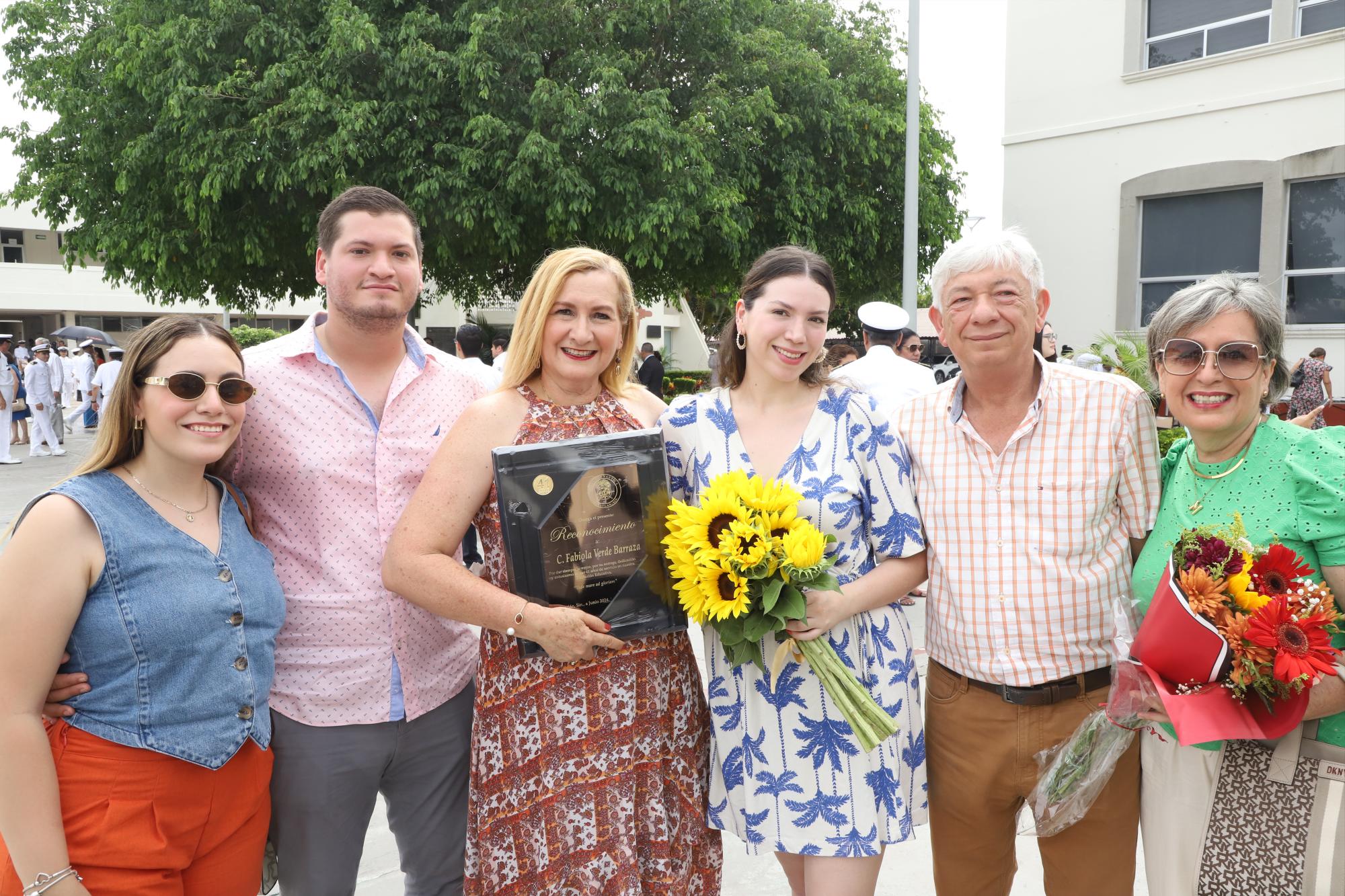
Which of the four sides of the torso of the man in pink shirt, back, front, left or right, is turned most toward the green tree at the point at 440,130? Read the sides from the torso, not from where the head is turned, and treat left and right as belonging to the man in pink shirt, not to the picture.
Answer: back

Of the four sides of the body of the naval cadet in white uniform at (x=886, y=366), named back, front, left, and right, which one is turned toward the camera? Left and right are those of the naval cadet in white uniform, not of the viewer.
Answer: back

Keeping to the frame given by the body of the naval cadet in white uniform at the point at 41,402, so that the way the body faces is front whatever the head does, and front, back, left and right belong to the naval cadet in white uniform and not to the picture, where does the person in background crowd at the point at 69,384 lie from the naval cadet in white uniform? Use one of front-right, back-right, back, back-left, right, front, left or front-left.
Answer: back-left

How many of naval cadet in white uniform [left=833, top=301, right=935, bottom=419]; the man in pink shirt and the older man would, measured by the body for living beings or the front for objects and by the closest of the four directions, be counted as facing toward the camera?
2

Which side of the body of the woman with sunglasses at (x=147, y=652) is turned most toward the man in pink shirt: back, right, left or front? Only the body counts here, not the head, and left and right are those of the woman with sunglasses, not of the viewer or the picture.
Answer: left

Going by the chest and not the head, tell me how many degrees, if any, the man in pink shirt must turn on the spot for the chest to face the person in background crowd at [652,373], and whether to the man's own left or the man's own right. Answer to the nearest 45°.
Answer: approximately 180°

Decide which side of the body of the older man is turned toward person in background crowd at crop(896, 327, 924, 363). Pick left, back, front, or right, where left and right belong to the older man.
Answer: back

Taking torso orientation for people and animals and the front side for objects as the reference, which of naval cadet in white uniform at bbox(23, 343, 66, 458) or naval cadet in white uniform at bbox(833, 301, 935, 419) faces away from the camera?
naval cadet in white uniform at bbox(833, 301, 935, 419)
